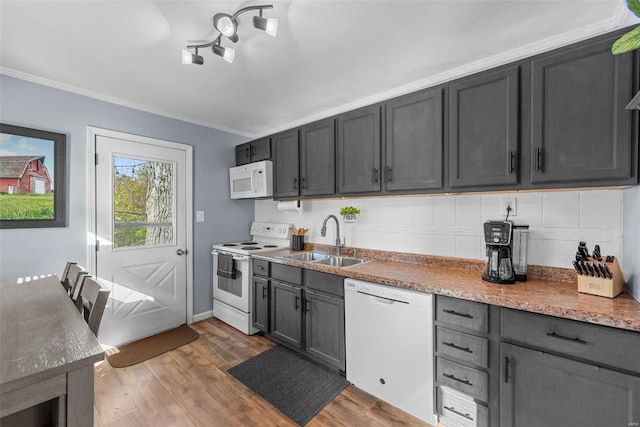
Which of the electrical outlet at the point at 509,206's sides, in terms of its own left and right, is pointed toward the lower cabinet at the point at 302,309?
right

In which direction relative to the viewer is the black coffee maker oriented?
toward the camera

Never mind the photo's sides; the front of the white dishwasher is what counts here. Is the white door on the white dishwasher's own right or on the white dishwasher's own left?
on the white dishwasher's own right

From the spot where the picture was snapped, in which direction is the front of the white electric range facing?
facing the viewer and to the left of the viewer

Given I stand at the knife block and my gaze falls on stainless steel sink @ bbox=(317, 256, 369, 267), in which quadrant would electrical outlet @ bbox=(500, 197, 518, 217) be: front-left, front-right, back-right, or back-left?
front-right

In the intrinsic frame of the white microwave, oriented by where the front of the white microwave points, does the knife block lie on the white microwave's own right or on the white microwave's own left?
on the white microwave's own left

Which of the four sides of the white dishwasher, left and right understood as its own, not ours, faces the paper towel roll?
right

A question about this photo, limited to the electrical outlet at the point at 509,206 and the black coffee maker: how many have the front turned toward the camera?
2

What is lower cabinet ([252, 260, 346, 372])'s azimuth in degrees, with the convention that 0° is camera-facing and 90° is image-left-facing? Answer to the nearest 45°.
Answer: approximately 45°

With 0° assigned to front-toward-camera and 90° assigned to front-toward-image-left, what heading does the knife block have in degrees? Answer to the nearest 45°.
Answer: approximately 45°

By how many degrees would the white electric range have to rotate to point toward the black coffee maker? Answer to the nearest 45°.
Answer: approximately 90° to its left

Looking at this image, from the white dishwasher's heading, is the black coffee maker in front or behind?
behind
